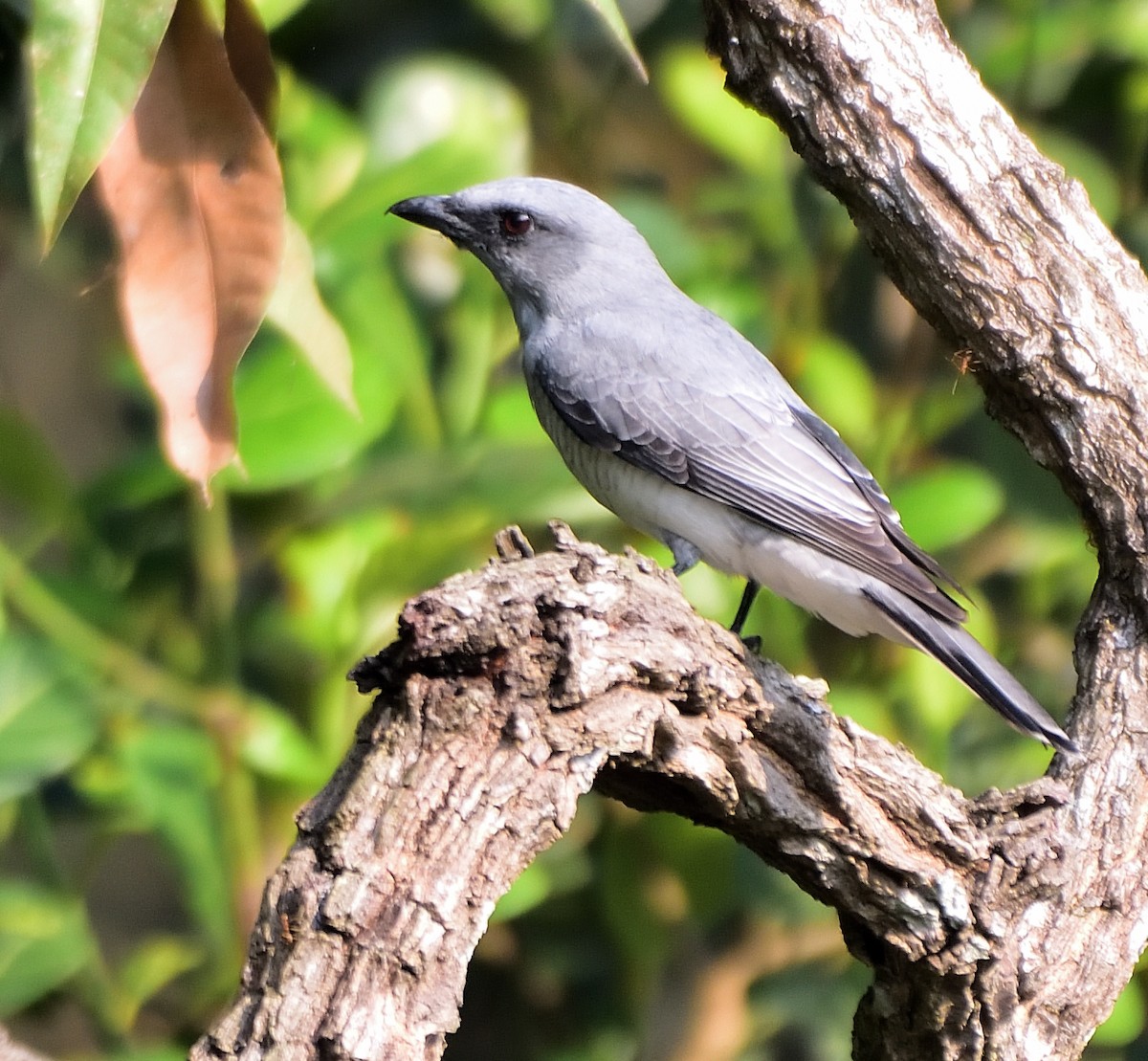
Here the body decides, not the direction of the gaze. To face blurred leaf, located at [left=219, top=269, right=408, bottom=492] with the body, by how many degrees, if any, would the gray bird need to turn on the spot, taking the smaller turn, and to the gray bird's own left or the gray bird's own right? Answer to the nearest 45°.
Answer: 0° — it already faces it

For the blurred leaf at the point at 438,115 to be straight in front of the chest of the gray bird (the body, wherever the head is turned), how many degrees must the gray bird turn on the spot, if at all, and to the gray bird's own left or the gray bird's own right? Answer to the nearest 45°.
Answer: approximately 45° to the gray bird's own right

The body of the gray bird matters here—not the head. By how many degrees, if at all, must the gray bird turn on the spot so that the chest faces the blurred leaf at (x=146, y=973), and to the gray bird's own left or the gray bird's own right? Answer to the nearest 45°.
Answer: approximately 45° to the gray bird's own right

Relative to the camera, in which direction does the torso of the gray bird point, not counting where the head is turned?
to the viewer's left

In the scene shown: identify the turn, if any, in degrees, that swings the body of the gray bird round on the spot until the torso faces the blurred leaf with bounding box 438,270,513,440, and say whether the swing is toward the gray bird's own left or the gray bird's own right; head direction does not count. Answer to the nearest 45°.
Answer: approximately 45° to the gray bird's own right
